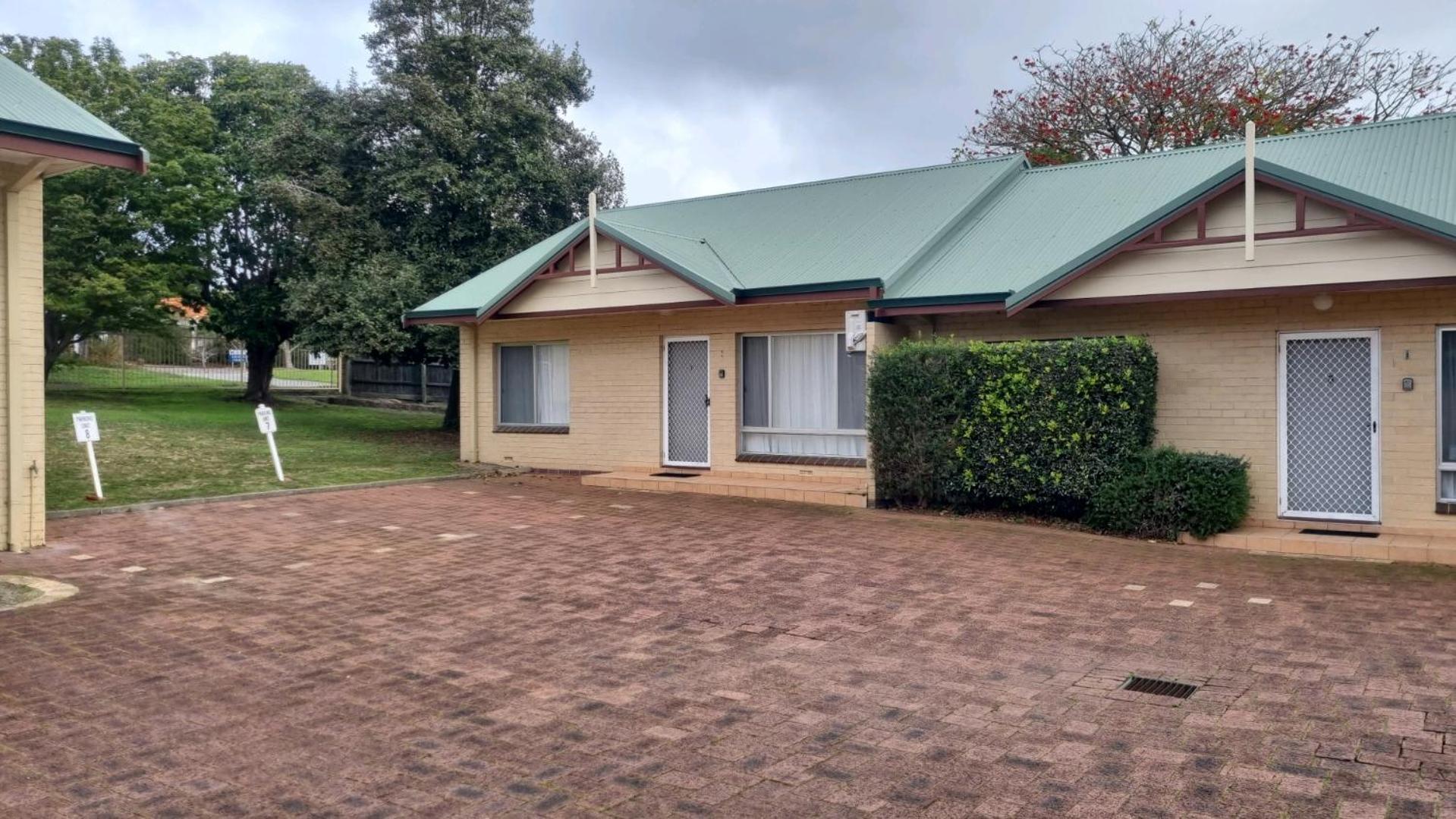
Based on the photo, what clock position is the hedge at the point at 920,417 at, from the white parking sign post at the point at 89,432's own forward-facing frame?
The hedge is roughly at 10 o'clock from the white parking sign post.

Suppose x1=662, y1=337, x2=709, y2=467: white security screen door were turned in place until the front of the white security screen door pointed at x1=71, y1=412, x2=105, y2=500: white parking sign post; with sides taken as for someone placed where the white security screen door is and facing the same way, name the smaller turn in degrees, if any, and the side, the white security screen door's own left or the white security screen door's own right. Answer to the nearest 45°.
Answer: approximately 45° to the white security screen door's own right

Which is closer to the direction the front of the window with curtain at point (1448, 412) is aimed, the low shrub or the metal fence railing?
the low shrub

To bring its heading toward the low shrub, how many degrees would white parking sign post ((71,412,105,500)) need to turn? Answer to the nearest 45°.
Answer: approximately 45° to its left

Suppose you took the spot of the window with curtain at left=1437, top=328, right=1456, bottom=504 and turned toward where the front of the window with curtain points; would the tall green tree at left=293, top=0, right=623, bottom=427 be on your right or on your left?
on your right

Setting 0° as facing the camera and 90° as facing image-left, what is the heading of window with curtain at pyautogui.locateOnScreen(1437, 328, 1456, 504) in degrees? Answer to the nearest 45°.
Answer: approximately 0°

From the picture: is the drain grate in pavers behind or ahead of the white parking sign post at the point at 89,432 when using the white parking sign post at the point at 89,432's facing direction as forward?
ahead

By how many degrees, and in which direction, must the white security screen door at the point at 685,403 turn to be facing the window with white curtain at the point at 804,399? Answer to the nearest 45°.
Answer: approximately 45° to its left

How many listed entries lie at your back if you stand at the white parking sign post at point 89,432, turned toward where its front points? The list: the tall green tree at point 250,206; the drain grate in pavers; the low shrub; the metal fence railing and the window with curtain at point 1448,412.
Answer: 2

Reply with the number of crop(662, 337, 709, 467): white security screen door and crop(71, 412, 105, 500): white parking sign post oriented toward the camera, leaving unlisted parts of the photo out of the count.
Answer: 2

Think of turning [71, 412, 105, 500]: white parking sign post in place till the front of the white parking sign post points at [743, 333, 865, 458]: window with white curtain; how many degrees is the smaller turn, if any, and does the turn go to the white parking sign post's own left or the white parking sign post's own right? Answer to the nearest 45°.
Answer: approximately 90° to the white parking sign post's own left
